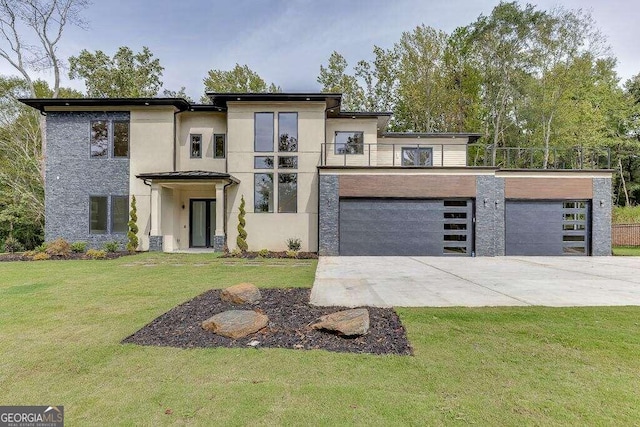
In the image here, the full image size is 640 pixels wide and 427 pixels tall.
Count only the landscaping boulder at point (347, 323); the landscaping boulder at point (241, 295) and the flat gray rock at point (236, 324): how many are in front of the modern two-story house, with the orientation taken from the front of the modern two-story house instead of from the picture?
3

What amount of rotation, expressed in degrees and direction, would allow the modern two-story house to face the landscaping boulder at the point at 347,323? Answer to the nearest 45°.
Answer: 0° — it already faces it

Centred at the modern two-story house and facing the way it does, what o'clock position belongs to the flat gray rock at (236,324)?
The flat gray rock is roughly at 12 o'clock from the modern two-story house.

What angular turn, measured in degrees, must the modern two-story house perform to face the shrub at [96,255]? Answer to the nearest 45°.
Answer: approximately 90° to its right

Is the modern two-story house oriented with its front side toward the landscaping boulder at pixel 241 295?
yes

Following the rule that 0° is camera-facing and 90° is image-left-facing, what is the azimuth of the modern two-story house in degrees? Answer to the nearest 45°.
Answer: approximately 0°

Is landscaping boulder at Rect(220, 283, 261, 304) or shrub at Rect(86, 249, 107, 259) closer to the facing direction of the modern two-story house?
the landscaping boulder

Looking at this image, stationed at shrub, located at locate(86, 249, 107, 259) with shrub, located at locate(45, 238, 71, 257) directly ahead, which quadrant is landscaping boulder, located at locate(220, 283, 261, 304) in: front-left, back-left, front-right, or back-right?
back-left

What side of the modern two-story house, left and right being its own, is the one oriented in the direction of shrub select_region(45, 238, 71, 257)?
right

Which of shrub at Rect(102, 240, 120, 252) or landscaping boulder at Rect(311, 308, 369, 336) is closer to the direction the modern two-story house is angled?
the landscaping boulder

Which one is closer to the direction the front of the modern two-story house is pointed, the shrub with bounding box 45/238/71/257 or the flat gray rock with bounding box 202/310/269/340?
the flat gray rock
